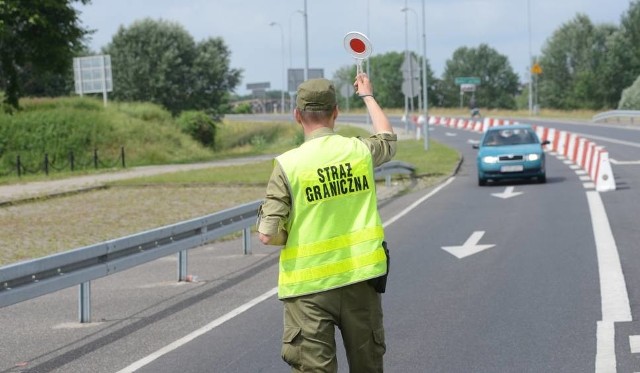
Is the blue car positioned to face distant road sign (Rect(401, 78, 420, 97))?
no

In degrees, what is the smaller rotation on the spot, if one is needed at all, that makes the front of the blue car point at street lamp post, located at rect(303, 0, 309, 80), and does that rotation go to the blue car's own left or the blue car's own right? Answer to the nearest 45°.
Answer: approximately 135° to the blue car's own right

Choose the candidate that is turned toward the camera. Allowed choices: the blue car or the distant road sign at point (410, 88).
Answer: the blue car

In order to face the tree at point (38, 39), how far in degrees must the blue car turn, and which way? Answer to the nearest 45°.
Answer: approximately 135° to its right

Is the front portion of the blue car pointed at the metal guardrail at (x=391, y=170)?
no

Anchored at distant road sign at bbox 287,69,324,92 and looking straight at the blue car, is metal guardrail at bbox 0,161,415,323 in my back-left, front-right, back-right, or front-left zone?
front-right

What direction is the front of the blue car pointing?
toward the camera
